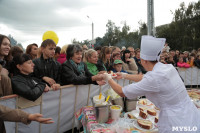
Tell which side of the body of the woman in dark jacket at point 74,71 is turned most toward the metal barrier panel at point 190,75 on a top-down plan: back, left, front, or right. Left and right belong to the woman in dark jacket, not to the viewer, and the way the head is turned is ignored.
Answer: left

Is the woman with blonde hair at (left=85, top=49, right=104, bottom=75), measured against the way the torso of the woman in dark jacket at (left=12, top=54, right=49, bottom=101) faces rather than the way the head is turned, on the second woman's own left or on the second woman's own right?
on the second woman's own left

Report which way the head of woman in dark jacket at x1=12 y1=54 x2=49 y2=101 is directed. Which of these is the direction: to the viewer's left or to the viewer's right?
to the viewer's right

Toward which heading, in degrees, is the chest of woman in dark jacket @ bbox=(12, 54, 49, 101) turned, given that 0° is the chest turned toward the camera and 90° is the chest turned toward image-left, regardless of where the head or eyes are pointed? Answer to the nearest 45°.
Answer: approximately 315°

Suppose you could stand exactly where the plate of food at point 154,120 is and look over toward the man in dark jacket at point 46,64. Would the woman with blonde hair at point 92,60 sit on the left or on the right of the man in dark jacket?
right

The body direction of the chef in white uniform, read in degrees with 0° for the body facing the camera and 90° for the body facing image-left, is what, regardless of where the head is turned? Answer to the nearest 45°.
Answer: approximately 135°

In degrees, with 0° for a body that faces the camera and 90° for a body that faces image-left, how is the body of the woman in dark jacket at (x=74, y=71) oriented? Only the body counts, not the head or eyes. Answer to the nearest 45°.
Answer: approximately 315°

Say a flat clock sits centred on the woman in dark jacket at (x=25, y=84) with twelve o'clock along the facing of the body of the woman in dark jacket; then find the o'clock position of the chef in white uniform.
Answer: The chef in white uniform is roughly at 12 o'clock from the woman in dark jacket.

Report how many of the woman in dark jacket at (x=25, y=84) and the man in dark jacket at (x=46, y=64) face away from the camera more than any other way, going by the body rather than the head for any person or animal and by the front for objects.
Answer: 0
